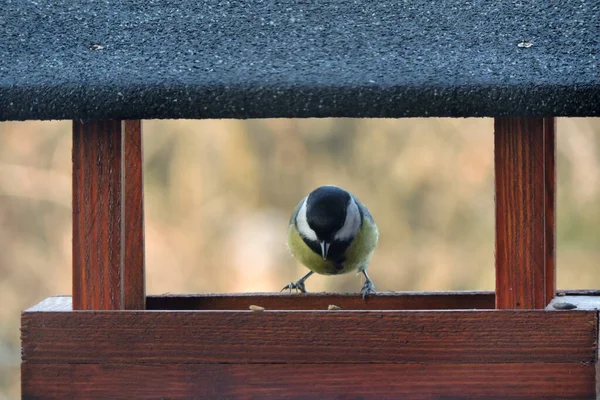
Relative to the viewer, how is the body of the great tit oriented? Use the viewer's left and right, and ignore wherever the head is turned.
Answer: facing the viewer
